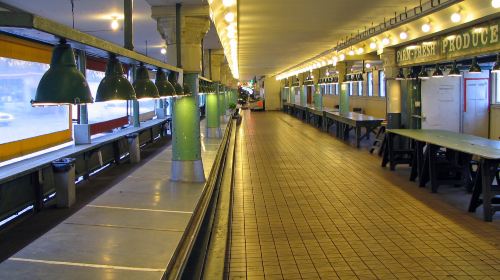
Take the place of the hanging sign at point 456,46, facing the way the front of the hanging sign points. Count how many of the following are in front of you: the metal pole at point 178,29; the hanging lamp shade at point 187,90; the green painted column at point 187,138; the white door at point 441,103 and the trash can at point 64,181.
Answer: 4

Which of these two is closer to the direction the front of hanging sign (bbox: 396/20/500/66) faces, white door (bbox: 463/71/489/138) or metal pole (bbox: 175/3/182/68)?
the metal pole

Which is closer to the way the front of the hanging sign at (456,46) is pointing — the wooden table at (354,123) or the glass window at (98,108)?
the glass window

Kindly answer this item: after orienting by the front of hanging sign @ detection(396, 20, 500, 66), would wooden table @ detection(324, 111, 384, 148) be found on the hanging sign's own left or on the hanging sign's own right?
on the hanging sign's own right

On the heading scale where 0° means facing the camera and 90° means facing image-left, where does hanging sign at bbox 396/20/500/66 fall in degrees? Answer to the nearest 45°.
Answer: approximately 45°

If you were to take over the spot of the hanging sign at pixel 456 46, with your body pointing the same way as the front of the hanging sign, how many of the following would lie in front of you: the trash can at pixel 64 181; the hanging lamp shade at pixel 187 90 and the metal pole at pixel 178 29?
3

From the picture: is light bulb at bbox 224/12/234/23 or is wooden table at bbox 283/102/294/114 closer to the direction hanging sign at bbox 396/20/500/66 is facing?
the light bulb

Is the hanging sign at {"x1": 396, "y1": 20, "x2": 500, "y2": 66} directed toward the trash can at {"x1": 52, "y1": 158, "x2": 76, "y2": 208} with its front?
yes
